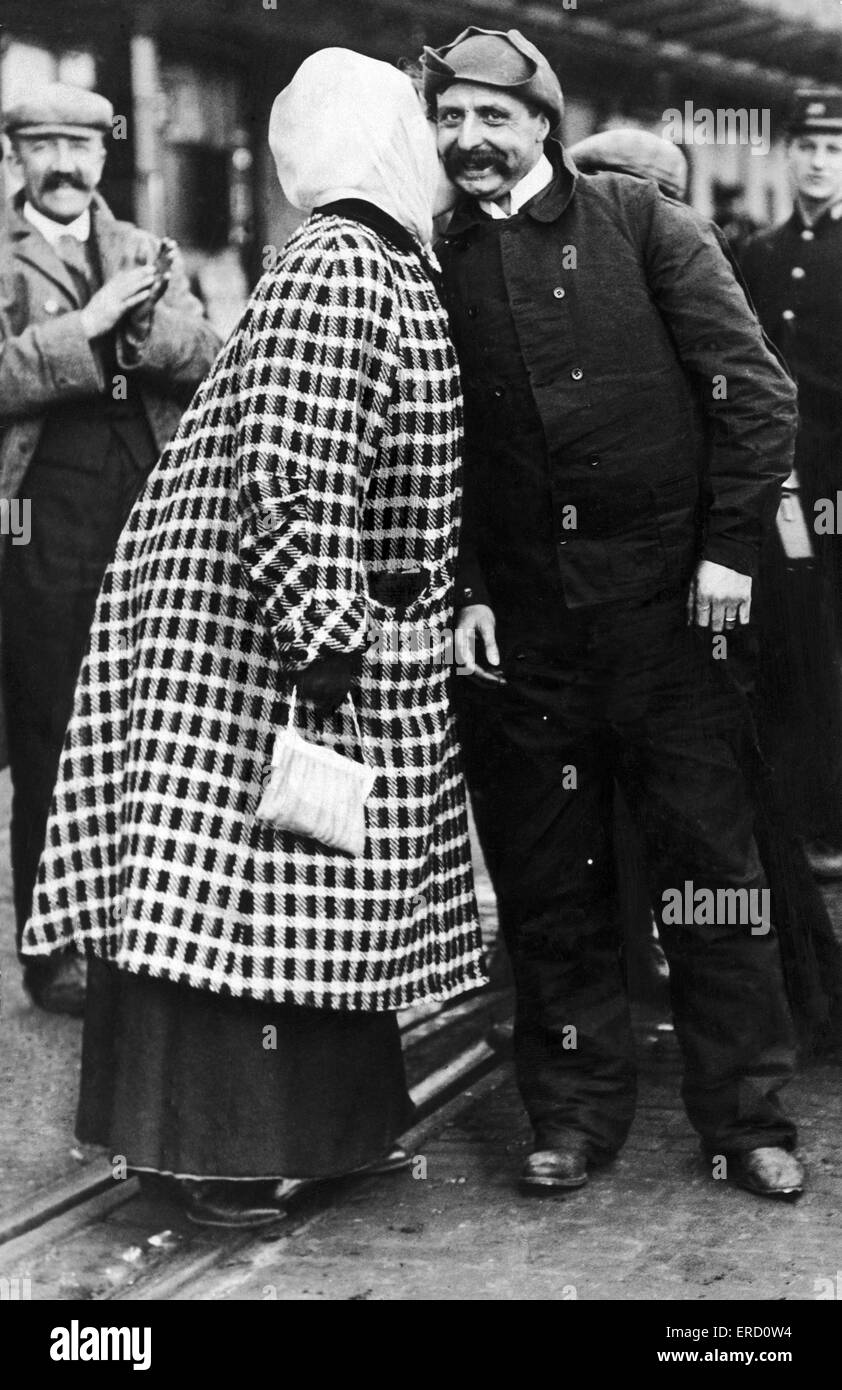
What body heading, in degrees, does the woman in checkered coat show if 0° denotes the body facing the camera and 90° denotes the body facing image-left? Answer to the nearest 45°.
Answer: approximately 270°

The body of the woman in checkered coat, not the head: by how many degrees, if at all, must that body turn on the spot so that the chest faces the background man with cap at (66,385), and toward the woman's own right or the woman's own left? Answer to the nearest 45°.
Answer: approximately 90° to the woman's own left

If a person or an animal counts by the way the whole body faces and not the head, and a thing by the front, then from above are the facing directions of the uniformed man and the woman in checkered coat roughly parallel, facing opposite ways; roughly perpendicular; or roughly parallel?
roughly perpendicular

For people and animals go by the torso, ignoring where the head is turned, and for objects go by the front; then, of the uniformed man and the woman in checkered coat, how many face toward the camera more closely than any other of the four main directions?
1

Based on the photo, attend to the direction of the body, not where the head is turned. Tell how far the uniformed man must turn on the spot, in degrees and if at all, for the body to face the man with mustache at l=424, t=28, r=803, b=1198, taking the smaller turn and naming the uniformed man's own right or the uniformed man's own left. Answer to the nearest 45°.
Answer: approximately 45° to the uniformed man's own right

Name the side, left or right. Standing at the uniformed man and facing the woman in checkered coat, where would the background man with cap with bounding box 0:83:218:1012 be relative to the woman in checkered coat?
right

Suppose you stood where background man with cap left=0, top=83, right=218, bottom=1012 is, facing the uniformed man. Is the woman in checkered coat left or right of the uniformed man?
right

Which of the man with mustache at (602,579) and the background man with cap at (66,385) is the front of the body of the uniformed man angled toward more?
the man with mustache

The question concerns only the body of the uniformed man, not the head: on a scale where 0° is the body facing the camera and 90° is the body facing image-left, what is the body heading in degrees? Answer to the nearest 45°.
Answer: approximately 0°
